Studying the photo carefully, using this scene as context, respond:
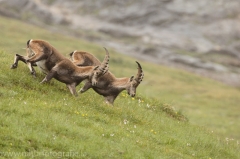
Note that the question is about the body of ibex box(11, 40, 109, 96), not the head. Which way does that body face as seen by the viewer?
to the viewer's right

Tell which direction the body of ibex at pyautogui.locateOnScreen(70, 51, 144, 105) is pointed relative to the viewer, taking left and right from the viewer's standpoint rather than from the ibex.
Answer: facing to the right of the viewer

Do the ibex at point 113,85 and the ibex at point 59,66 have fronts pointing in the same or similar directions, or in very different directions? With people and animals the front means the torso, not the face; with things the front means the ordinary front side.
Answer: same or similar directions

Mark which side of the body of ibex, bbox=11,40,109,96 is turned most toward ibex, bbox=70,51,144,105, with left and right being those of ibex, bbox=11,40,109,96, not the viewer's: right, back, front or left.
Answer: front

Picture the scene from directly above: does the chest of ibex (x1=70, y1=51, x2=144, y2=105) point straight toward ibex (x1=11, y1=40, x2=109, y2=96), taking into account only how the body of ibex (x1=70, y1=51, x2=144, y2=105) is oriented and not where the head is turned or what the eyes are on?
no

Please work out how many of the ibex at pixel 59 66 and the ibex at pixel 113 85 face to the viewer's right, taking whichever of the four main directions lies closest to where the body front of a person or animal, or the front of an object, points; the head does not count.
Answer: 2
